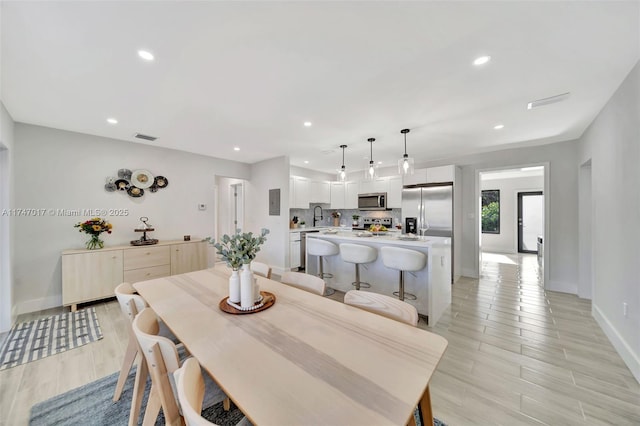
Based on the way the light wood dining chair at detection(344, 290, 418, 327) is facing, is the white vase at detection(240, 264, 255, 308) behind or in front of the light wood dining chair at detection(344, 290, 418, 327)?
in front

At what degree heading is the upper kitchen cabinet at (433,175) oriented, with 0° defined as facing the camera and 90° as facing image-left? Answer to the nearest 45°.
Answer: approximately 0°

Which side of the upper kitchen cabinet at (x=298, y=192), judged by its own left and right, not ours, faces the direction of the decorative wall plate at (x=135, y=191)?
right

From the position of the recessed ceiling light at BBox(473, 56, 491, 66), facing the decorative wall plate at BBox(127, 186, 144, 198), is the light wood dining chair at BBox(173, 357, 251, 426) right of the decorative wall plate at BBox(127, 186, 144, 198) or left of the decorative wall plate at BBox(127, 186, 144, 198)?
left

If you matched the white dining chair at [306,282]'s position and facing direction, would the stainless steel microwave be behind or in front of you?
behind

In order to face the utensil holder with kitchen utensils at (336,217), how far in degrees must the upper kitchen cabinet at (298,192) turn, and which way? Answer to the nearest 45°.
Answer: approximately 90° to its left

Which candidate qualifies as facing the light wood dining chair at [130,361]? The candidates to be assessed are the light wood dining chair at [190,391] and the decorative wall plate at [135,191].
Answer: the decorative wall plate

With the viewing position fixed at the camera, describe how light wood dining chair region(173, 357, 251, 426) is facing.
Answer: facing to the right of the viewer
